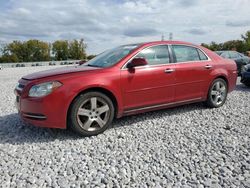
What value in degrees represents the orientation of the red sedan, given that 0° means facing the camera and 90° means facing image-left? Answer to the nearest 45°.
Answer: approximately 45°
